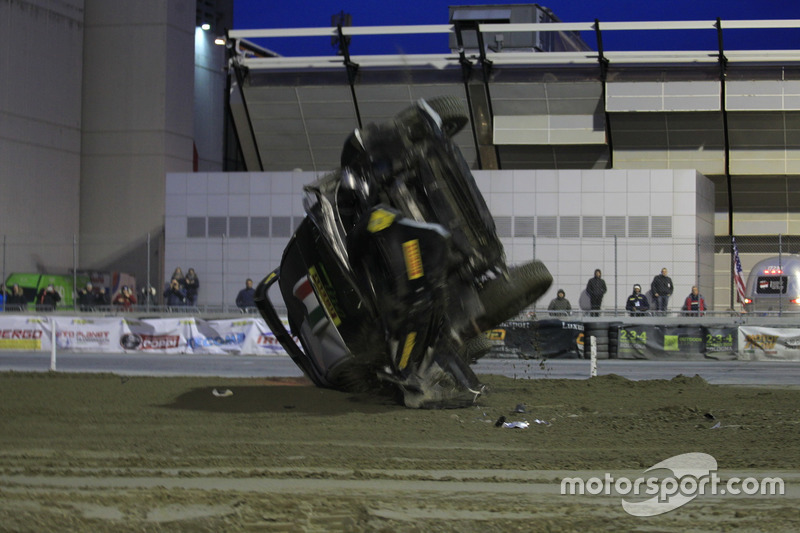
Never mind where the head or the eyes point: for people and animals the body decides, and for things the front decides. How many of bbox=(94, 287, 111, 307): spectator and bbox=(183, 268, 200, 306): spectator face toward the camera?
2

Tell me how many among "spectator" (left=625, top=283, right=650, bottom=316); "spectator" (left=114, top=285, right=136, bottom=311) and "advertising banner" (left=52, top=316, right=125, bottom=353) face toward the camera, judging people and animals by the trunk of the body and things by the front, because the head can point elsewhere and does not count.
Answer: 3

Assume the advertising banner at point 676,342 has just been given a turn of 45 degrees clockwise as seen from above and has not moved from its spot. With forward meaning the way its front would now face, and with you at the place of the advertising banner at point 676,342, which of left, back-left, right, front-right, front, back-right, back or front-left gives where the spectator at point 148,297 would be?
front-right

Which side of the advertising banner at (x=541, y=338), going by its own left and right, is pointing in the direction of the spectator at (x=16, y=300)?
right

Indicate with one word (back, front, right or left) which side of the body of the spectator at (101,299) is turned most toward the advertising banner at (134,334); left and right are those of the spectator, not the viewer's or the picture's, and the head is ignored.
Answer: front

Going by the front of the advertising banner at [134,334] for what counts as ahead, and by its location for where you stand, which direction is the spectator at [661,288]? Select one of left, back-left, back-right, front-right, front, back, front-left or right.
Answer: left

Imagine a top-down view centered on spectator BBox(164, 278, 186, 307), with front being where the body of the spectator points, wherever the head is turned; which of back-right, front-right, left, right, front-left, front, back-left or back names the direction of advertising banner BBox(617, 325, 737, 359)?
front-left

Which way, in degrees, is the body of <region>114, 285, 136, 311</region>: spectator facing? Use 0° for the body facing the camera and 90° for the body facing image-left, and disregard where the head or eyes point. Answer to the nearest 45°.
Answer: approximately 0°

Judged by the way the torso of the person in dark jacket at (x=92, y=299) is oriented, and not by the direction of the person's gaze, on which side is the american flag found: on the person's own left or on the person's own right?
on the person's own left

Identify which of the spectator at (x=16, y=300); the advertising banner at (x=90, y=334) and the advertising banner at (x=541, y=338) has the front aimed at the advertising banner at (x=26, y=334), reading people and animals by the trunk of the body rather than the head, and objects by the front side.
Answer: the spectator

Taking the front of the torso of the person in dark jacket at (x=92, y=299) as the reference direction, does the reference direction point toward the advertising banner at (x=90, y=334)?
yes

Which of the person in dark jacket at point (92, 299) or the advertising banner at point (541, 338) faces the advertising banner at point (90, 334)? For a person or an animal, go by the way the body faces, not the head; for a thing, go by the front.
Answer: the person in dark jacket
